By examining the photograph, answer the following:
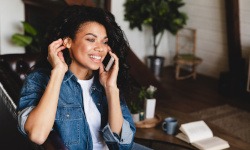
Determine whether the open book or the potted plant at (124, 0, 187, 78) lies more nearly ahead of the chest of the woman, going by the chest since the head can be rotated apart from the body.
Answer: the open book

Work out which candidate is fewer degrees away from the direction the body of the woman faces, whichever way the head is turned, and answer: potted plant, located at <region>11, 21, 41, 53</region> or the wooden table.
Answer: the wooden table

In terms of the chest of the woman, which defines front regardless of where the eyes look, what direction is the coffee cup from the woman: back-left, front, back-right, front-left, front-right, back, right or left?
left

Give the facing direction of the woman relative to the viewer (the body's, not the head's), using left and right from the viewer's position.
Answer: facing the viewer and to the right of the viewer

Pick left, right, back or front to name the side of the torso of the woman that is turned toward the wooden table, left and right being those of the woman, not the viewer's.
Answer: left

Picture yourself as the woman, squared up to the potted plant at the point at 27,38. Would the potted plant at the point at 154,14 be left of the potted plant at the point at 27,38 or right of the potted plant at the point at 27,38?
right

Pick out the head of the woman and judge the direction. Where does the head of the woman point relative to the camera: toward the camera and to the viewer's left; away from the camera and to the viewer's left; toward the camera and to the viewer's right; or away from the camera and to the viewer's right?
toward the camera and to the viewer's right

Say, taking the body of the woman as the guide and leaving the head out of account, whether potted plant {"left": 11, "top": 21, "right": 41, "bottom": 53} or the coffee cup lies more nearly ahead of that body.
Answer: the coffee cup

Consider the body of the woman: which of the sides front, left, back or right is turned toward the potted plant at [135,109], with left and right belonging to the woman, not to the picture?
left

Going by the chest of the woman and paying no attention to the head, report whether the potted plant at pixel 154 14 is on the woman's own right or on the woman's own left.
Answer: on the woman's own left
